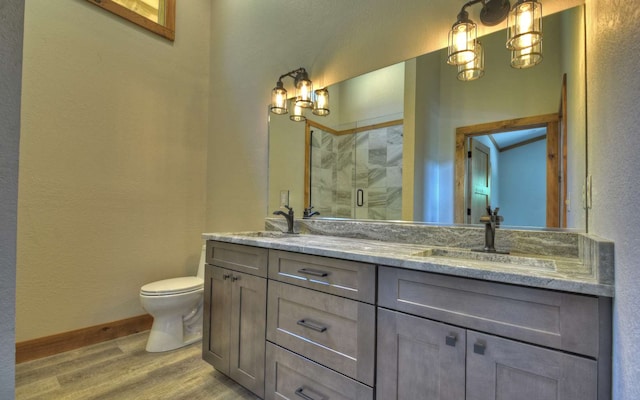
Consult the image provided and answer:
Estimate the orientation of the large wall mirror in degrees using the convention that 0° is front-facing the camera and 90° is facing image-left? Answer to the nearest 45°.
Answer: approximately 45°

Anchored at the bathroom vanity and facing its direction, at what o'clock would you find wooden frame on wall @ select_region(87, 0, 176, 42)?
The wooden frame on wall is roughly at 2 o'clock from the bathroom vanity.

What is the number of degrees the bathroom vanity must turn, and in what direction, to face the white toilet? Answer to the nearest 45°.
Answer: approximately 45° to its right

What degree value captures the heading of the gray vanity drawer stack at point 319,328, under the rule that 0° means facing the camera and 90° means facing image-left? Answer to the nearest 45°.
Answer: approximately 45°

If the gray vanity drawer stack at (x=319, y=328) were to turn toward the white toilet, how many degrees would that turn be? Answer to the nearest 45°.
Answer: approximately 90° to its right

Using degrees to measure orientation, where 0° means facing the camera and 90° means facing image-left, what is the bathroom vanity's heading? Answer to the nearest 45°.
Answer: approximately 45°

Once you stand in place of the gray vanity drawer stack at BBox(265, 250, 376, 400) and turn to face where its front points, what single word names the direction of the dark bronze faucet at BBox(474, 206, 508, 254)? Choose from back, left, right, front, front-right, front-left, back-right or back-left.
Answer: back-left
